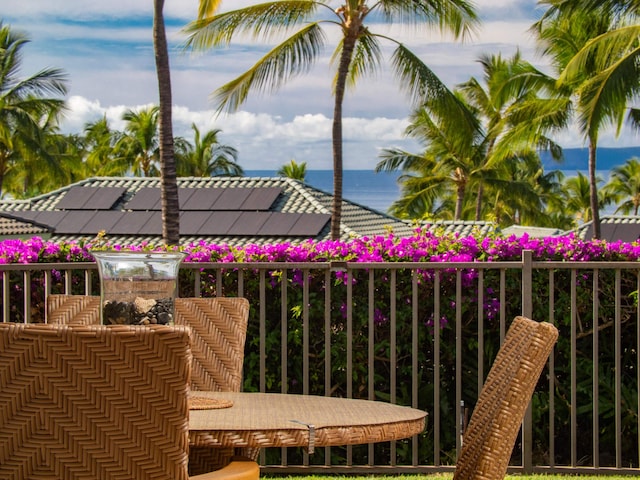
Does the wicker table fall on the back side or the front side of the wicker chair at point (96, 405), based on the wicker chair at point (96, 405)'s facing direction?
on the front side

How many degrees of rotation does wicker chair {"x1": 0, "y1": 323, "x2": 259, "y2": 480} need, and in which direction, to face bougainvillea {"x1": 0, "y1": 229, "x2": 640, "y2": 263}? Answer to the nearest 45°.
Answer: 0° — it already faces it

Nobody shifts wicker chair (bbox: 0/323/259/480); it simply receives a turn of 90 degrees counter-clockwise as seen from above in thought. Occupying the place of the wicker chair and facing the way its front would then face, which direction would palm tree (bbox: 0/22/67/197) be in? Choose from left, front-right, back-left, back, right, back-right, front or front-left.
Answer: front-right

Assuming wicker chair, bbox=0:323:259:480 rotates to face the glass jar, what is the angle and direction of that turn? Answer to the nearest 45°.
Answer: approximately 45° to its left

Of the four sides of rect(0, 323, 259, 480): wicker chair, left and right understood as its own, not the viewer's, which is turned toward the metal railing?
front

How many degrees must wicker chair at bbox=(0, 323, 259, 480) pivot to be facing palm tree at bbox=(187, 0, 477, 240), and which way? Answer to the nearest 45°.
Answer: approximately 45° to its left

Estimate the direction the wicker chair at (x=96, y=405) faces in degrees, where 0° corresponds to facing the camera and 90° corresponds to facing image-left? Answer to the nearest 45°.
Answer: approximately 225°

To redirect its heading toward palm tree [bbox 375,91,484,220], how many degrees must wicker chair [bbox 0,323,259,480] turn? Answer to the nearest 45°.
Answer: approximately 45° to its left

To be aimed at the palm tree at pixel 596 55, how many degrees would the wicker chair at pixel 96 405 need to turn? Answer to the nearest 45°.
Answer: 0° — it already faces it

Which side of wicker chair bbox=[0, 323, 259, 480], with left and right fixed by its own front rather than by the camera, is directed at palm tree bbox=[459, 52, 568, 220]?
front
